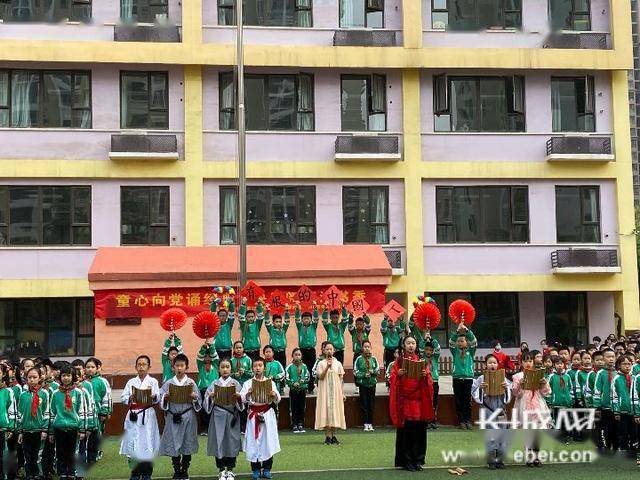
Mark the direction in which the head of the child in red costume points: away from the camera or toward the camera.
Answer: toward the camera

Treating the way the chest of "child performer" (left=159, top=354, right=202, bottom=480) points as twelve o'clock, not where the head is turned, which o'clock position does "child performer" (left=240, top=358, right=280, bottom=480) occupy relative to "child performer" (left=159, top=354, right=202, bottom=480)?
"child performer" (left=240, top=358, right=280, bottom=480) is roughly at 9 o'clock from "child performer" (left=159, top=354, right=202, bottom=480).

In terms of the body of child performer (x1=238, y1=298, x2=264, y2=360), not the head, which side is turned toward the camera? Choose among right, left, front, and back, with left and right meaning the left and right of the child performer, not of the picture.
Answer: front

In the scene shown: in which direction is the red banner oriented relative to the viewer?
toward the camera

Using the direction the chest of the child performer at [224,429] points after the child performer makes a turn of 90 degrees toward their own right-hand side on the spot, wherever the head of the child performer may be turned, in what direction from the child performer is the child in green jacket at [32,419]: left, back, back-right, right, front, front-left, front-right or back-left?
front

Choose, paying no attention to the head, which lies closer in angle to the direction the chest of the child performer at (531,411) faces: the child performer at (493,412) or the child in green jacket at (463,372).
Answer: the child performer

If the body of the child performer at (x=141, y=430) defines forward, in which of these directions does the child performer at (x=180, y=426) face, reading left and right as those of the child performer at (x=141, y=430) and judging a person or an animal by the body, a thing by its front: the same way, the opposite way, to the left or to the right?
the same way

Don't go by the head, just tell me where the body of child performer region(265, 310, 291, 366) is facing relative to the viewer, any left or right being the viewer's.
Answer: facing the viewer

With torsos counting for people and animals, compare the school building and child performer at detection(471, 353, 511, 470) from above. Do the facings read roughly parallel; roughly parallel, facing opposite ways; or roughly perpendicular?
roughly parallel

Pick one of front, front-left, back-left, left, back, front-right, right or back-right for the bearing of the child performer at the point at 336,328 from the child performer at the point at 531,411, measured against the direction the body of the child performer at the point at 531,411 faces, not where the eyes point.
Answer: back-right

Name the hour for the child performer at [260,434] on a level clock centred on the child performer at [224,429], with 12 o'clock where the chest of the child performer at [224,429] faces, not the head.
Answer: the child performer at [260,434] is roughly at 9 o'clock from the child performer at [224,429].

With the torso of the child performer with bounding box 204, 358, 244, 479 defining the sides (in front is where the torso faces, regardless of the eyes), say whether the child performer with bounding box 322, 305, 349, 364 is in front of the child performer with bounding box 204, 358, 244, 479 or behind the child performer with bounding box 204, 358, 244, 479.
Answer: behind

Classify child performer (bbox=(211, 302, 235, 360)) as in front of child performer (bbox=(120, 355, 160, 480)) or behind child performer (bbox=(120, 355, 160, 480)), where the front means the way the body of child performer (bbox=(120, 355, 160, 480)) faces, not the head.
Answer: behind

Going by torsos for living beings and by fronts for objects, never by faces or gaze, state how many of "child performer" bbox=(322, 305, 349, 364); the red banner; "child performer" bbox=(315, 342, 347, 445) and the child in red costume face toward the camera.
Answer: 4

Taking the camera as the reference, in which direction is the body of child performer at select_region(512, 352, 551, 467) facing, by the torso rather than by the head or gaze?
toward the camera

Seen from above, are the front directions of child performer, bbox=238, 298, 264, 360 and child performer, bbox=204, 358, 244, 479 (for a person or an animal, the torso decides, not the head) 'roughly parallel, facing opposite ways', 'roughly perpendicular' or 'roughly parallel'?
roughly parallel

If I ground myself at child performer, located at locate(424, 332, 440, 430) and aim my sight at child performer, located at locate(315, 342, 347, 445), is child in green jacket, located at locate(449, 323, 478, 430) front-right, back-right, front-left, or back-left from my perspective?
back-left

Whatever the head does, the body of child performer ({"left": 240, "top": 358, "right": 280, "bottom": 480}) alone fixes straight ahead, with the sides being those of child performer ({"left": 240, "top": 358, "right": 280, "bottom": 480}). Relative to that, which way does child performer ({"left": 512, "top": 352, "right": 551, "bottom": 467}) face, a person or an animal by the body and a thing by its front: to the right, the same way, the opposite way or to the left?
the same way

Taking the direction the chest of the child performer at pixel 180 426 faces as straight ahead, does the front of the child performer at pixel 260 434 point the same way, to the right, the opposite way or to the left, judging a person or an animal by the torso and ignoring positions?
the same way
